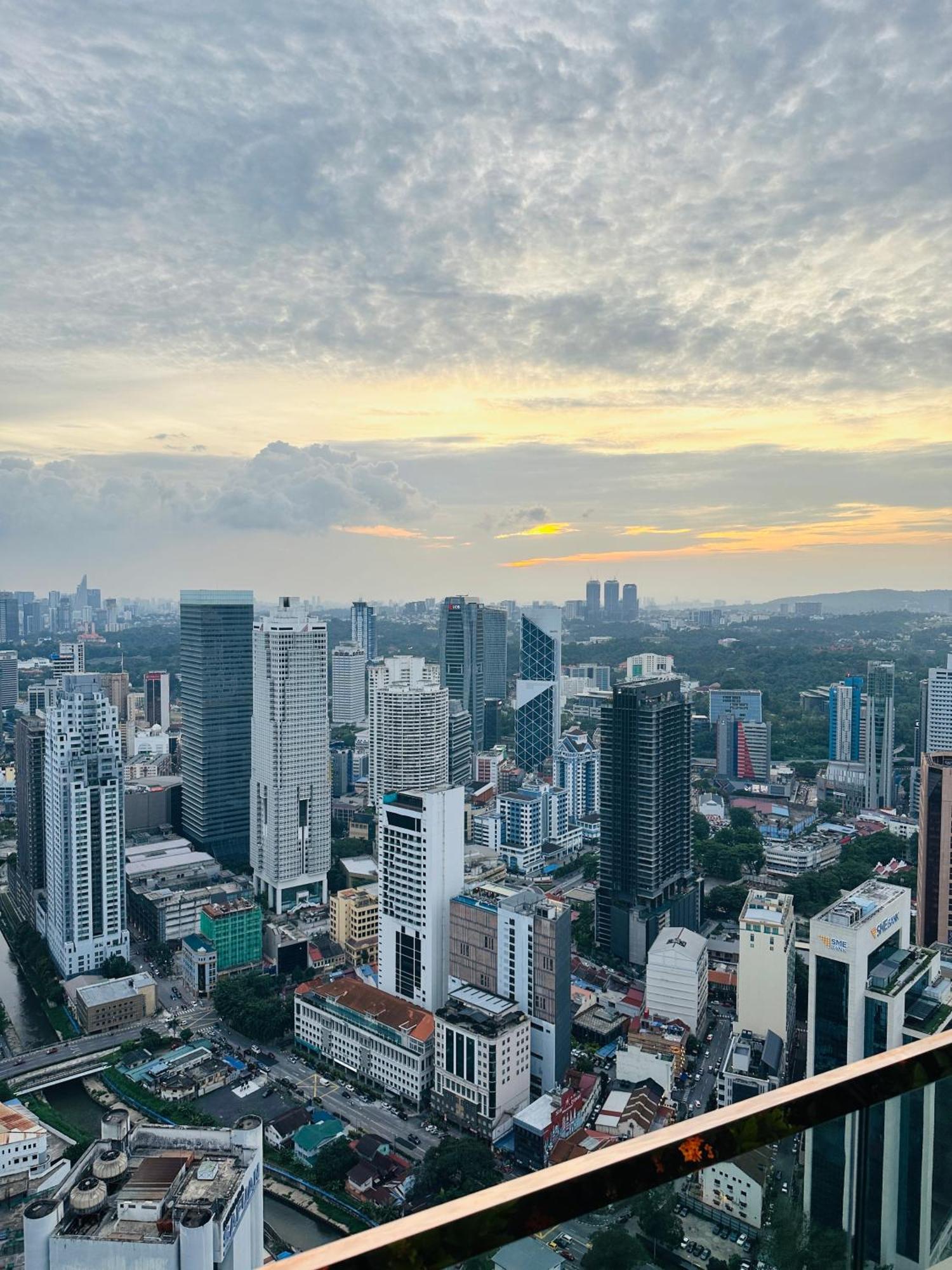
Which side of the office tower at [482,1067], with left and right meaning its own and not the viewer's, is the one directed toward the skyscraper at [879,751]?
back

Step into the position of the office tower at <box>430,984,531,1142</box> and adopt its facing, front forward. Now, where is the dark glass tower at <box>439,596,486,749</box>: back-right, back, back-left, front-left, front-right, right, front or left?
back-right

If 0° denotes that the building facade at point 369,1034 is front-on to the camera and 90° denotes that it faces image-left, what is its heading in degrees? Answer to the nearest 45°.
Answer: approximately 45°

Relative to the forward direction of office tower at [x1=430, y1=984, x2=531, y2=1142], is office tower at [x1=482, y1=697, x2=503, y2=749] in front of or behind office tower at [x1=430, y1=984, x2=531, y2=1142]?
behind

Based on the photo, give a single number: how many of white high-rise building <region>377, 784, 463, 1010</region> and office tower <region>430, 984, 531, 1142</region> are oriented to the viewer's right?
0

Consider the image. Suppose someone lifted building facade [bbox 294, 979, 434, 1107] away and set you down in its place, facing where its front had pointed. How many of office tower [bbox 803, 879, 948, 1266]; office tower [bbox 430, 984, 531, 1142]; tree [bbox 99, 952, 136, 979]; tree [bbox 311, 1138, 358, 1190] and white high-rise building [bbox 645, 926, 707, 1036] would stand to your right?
1

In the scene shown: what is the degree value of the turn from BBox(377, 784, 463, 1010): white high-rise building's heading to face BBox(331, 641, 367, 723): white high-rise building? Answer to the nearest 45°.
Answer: approximately 135° to its right

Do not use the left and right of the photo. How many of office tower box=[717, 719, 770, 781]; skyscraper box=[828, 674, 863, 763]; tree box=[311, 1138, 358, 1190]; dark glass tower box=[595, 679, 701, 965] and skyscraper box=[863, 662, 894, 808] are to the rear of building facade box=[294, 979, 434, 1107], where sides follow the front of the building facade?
4

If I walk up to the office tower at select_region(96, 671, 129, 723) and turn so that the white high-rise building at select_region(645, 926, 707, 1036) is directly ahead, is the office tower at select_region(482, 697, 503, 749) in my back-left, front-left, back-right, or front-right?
front-left

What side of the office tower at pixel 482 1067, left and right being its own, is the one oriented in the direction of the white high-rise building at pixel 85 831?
right

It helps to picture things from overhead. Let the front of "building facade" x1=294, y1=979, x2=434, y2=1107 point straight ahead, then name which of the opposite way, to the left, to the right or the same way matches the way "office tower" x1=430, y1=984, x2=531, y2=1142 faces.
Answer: the same way

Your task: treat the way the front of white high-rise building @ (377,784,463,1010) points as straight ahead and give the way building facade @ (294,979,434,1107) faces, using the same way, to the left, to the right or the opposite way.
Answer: the same way

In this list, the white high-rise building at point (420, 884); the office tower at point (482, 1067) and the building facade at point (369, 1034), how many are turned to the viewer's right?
0

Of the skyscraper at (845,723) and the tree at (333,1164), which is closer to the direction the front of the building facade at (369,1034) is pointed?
the tree

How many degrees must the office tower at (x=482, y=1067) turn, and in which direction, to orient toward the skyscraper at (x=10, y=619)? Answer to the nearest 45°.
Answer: approximately 90° to its right

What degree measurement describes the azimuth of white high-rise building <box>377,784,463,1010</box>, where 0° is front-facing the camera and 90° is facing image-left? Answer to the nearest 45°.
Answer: approximately 45°

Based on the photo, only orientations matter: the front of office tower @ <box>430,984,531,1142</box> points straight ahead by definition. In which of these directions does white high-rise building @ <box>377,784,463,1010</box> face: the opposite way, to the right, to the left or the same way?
the same way

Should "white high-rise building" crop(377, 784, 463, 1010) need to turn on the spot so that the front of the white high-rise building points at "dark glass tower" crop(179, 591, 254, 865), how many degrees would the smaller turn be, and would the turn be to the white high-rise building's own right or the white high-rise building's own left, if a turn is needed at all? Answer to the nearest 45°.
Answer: approximately 90° to the white high-rise building's own right

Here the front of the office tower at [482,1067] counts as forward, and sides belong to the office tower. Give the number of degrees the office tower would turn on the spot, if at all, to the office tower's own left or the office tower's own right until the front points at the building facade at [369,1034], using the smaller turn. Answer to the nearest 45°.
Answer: approximately 90° to the office tower's own right
